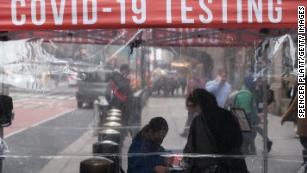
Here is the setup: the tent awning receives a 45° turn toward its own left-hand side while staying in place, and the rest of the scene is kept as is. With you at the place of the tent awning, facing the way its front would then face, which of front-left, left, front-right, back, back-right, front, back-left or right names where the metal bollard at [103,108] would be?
back-left

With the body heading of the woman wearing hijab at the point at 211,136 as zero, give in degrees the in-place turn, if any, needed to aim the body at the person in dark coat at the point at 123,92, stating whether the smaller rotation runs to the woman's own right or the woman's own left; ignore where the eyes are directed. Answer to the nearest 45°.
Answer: approximately 90° to the woman's own right

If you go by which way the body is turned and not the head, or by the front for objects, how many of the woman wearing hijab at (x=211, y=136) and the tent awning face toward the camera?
1

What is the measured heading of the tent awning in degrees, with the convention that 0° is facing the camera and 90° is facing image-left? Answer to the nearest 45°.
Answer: approximately 0°

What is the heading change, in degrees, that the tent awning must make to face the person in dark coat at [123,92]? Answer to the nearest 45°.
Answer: approximately 180°

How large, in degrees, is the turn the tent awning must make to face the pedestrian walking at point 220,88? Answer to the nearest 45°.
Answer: approximately 180°

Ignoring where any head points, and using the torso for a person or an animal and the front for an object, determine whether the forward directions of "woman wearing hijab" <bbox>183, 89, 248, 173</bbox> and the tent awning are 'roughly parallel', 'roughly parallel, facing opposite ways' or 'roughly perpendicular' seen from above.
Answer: roughly perpendicular

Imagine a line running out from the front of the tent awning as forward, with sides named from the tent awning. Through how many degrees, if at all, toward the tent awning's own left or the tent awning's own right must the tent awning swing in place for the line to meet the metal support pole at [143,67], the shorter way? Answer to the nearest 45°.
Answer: approximately 180°

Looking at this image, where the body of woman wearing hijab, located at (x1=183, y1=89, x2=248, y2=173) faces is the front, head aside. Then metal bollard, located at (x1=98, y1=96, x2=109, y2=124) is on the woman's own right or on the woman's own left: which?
on the woman's own right
